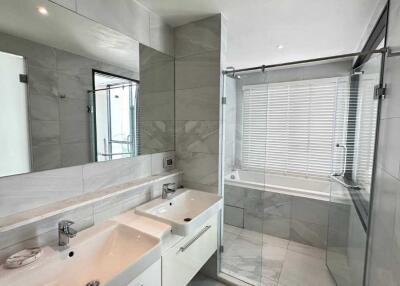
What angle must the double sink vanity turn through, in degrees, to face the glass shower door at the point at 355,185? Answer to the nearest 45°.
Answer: approximately 45° to its left

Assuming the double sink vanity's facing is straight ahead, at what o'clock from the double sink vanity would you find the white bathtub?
The white bathtub is roughly at 10 o'clock from the double sink vanity.

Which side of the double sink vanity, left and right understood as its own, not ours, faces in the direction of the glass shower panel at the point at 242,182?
left

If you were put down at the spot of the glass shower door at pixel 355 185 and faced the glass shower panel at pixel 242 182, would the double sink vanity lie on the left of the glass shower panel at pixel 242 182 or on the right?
left

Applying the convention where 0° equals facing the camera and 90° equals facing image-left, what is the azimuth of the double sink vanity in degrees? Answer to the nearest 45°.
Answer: approximately 315°

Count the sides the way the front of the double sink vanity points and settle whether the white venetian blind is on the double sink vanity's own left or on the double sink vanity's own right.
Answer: on the double sink vanity's own left
